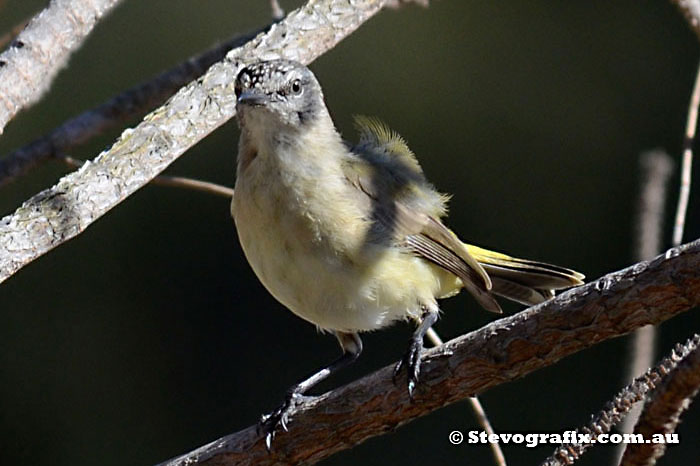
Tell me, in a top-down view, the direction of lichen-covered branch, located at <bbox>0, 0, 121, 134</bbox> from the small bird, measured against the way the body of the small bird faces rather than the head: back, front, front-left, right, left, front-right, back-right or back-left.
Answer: front

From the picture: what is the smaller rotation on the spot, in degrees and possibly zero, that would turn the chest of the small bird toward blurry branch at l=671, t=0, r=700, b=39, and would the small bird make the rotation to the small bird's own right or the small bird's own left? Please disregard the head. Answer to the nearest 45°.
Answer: approximately 135° to the small bird's own left

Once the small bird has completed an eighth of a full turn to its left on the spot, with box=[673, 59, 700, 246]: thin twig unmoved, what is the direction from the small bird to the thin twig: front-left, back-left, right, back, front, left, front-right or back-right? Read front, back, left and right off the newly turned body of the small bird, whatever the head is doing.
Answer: left

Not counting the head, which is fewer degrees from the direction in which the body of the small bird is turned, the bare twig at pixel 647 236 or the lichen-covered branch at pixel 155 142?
the lichen-covered branch

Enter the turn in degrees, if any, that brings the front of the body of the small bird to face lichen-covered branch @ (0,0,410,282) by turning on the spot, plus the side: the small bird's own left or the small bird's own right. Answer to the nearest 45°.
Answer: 0° — it already faces it
